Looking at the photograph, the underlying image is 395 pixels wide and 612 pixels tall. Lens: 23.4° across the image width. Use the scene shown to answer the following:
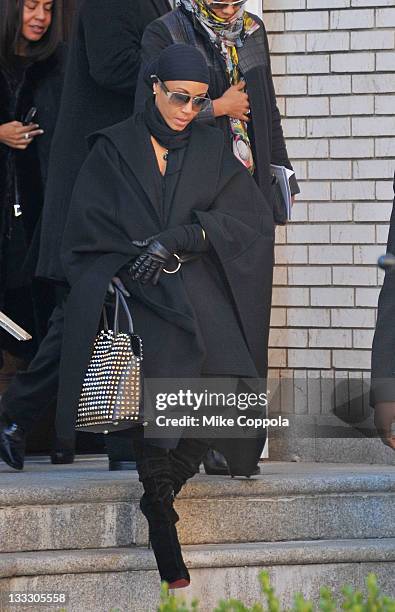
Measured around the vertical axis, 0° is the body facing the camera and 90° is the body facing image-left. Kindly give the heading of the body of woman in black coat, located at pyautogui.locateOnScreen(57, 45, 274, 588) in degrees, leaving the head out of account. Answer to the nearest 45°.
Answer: approximately 0°

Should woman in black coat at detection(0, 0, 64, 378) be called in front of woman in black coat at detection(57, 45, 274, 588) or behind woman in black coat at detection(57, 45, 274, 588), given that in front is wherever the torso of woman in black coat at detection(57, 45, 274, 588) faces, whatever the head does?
behind

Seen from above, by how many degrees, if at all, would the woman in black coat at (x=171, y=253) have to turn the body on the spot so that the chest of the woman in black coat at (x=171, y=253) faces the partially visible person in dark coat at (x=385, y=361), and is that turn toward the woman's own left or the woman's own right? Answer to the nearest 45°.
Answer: approximately 45° to the woman's own left
